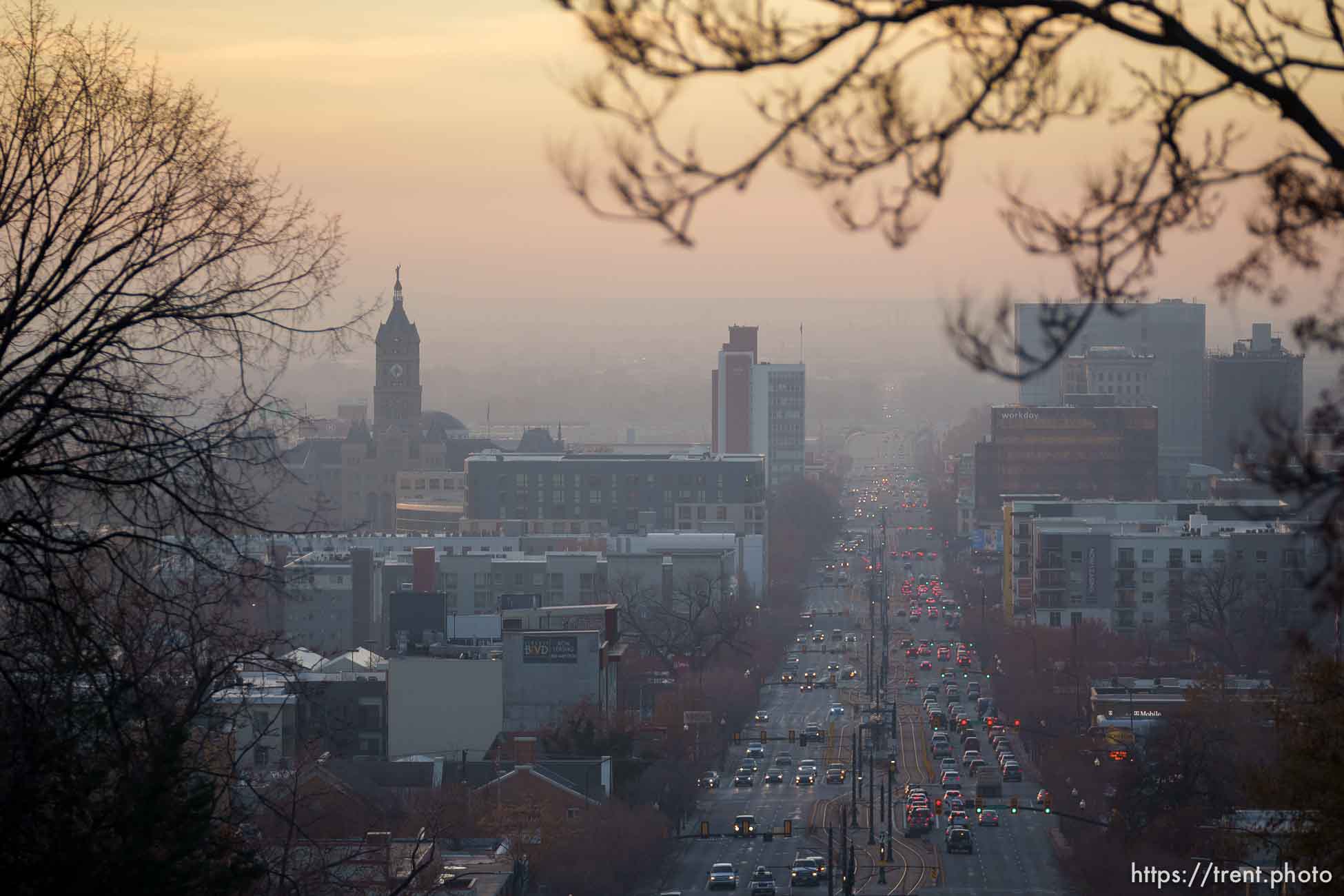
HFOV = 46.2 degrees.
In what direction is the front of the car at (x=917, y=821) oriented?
away from the camera

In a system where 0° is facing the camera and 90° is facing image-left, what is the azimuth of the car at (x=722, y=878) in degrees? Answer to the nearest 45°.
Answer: approximately 0°

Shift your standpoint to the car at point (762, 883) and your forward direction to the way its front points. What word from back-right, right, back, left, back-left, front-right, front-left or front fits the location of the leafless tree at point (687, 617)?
back

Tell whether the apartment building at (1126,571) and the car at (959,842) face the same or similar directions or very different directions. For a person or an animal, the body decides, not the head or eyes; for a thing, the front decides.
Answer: very different directions

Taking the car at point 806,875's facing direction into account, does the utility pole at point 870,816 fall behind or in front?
behind

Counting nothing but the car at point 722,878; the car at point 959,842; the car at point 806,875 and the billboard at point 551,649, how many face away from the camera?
1

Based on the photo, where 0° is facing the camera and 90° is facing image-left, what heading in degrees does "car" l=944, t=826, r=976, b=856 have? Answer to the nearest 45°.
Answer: approximately 180°

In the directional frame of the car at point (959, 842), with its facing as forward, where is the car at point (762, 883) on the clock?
the car at point (762, 883) is roughly at 7 o'clock from the car at point (959, 842).

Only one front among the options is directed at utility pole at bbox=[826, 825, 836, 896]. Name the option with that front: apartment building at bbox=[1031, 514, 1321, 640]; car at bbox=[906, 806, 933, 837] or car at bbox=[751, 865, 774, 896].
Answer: the apartment building

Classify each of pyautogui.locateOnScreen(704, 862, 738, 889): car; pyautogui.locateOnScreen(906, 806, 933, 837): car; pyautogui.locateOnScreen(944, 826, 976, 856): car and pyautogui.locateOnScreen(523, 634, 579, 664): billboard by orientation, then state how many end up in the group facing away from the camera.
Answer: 2
